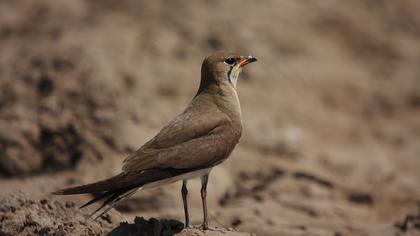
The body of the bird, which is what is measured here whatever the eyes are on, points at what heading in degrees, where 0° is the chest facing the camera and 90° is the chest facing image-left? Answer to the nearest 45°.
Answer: approximately 270°
